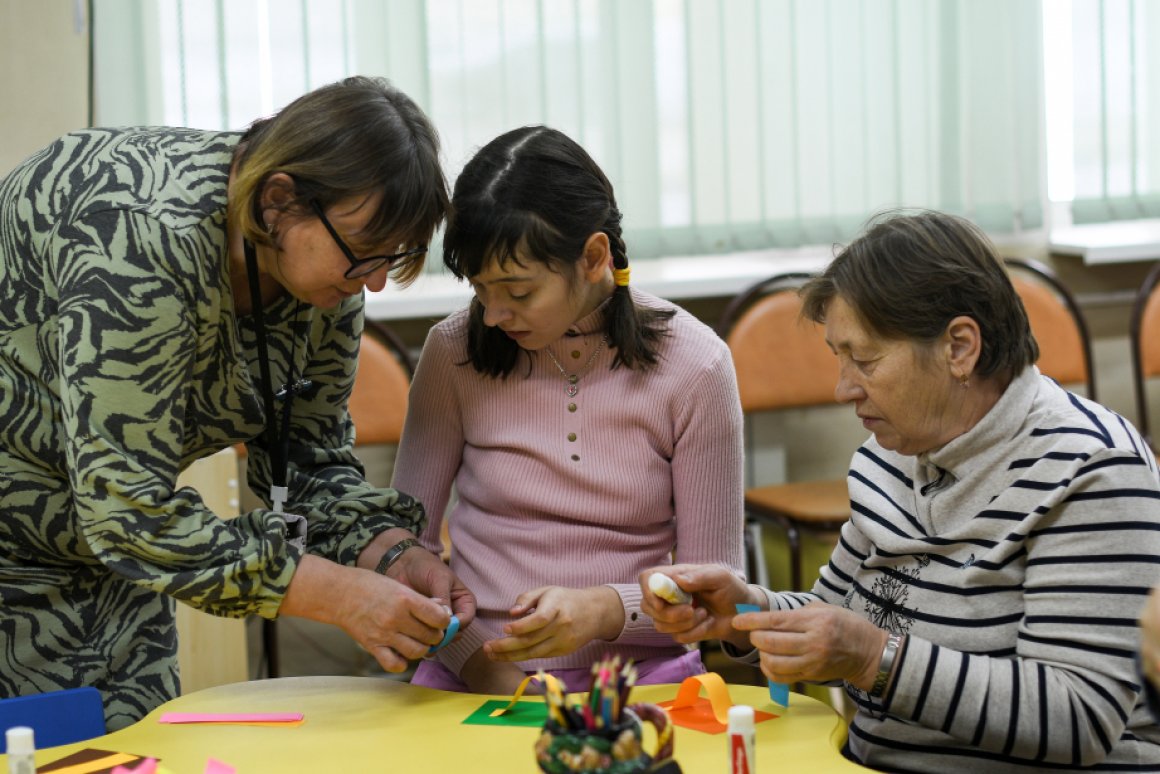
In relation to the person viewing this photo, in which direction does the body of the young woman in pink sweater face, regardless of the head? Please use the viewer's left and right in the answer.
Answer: facing the viewer

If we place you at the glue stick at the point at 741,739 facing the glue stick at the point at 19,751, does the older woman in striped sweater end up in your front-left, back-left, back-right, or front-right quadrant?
back-right

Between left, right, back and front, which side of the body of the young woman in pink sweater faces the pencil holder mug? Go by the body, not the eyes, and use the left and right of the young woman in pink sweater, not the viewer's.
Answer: front

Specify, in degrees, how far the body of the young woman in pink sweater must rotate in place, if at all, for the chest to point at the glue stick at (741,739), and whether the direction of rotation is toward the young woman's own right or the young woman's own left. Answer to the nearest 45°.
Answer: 0° — they already face it
